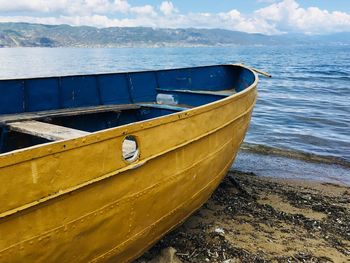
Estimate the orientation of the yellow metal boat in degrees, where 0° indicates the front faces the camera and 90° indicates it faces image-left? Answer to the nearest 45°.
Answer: approximately 225°
